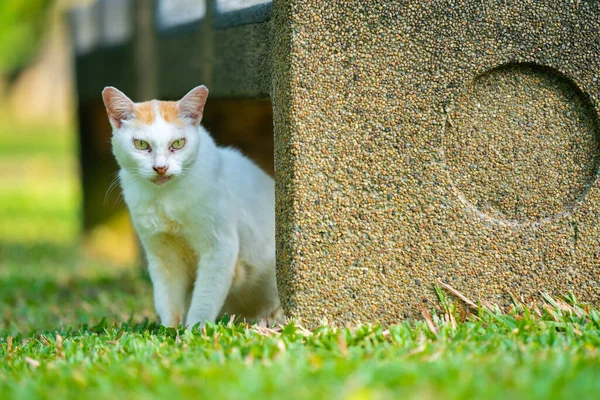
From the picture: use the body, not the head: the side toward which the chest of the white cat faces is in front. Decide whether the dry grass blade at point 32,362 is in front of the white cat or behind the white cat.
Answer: in front

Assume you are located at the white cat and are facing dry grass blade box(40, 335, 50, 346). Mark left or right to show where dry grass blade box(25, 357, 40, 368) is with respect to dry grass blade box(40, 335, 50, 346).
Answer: left

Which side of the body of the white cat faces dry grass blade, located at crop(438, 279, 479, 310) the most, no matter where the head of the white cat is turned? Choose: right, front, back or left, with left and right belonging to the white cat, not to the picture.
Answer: left

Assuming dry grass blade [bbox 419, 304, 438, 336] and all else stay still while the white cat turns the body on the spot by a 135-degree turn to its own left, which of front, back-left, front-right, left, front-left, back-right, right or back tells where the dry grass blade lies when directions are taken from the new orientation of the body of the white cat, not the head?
front-right

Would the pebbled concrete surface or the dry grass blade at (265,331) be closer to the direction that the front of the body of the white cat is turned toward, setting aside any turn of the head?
the dry grass blade

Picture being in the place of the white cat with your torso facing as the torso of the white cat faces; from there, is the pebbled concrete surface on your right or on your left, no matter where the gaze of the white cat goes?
on your left

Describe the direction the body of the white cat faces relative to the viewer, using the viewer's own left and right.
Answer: facing the viewer and to the left of the viewer

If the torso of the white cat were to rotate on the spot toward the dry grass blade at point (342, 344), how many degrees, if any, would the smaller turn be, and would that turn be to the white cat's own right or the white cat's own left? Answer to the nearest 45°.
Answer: approximately 90° to the white cat's own left

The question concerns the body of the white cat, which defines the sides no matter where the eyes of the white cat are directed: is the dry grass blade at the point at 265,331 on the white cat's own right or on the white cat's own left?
on the white cat's own left

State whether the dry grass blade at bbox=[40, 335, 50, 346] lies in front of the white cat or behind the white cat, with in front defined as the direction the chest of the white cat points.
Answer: in front
